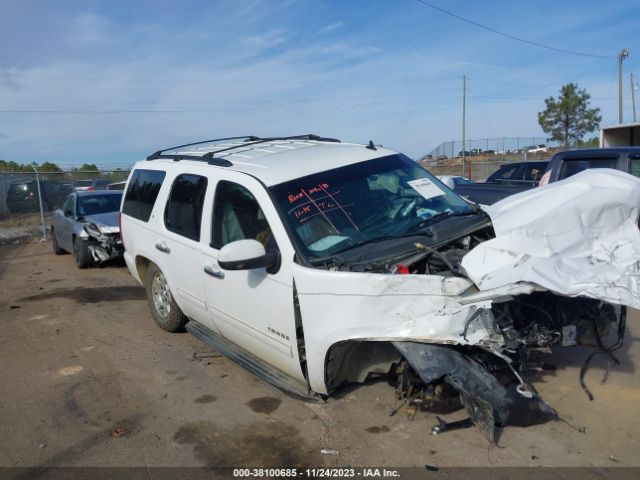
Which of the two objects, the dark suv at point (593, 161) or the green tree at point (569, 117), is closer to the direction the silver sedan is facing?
the dark suv

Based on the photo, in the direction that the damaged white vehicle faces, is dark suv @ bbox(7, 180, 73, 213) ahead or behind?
behind

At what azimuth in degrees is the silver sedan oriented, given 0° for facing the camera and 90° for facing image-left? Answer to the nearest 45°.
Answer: approximately 315°

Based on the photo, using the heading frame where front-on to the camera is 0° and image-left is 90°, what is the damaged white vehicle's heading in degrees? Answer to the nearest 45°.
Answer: approximately 315°

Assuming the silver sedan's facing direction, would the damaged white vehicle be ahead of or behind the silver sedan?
ahead

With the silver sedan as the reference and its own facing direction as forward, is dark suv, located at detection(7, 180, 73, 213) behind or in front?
behind
